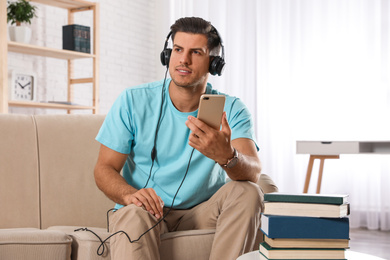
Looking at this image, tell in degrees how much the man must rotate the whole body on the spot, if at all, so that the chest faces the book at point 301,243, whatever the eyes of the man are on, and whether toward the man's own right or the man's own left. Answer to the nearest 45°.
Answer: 0° — they already face it

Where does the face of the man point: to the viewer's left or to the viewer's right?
to the viewer's left

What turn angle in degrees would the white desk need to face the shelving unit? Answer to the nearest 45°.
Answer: approximately 90° to its right

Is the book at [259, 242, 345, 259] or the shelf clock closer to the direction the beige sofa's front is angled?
the book

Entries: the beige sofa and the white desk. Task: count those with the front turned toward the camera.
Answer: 2

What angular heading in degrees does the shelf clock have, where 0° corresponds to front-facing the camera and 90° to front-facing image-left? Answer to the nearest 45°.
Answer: approximately 315°
